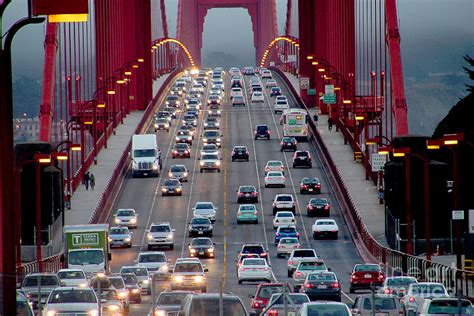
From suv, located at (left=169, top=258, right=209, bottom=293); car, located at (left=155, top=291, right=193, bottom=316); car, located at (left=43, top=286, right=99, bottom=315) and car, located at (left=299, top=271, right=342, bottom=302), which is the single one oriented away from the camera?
car, located at (left=299, top=271, right=342, bottom=302)

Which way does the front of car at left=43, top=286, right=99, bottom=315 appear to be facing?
toward the camera

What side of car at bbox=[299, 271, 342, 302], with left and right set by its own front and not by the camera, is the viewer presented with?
back

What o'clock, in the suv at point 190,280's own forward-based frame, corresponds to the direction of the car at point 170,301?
The car is roughly at 12 o'clock from the suv.

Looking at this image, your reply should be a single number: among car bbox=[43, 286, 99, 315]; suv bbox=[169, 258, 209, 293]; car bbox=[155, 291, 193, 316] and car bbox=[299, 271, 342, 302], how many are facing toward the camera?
3

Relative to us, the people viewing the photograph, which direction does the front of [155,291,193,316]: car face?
facing the viewer

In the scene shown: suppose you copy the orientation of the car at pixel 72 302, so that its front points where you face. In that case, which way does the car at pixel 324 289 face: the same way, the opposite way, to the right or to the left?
the opposite way

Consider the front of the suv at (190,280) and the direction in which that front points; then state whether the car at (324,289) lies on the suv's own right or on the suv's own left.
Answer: on the suv's own left

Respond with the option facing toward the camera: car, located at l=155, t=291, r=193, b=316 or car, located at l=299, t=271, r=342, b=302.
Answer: car, located at l=155, t=291, r=193, b=316

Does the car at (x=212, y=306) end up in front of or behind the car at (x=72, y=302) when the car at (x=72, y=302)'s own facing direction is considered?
in front

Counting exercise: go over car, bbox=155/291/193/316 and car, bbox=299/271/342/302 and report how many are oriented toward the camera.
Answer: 1

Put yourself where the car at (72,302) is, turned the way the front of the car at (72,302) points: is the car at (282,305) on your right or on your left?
on your left

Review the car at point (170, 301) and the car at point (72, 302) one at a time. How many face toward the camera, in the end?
2

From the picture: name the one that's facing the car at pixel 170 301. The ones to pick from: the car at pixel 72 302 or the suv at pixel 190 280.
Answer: the suv
